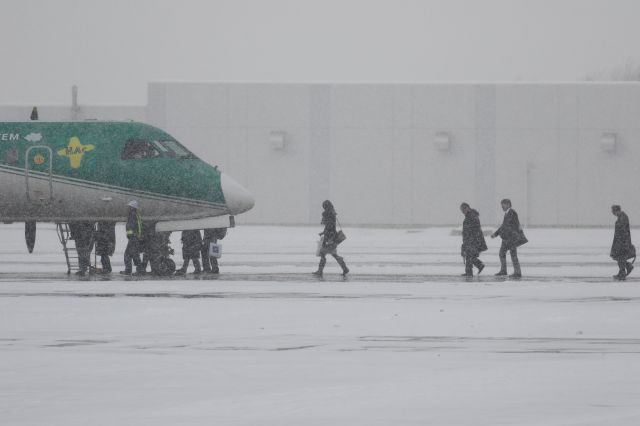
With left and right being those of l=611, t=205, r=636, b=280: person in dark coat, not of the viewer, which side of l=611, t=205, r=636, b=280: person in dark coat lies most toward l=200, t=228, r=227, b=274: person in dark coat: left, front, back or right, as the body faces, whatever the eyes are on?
front

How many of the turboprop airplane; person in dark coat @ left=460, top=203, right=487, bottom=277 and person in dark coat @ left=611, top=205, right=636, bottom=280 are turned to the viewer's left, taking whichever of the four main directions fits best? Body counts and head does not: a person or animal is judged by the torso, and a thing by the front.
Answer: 2

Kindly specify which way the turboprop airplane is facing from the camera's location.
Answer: facing to the right of the viewer

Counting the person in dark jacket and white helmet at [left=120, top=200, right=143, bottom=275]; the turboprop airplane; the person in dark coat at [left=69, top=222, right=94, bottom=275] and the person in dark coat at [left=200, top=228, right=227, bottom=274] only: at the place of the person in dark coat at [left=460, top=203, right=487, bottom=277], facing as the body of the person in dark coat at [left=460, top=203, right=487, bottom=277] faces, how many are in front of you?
4

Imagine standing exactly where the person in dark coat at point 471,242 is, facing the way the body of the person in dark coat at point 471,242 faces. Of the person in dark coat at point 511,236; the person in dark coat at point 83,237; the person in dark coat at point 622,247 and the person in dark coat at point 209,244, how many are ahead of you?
2

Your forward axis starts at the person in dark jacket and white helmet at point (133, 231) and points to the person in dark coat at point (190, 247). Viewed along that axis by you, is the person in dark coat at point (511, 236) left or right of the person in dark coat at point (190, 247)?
right

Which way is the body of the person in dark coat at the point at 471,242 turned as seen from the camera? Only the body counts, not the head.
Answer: to the viewer's left

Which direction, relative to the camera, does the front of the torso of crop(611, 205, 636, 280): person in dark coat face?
to the viewer's left

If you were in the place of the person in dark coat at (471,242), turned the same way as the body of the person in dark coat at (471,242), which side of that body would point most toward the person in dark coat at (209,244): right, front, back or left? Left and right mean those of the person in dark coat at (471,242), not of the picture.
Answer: front

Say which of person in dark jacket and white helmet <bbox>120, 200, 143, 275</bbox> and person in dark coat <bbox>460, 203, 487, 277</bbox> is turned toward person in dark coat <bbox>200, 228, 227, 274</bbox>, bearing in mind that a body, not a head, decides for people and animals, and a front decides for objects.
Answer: person in dark coat <bbox>460, 203, 487, 277</bbox>
